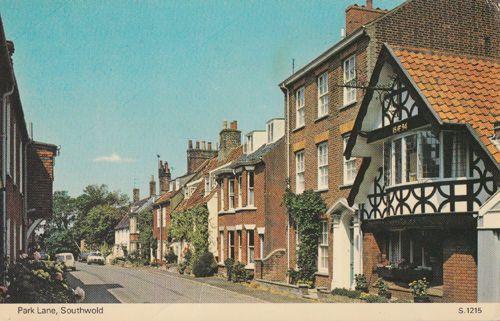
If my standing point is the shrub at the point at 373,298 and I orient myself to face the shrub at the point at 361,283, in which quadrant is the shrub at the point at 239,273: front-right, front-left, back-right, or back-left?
front-left

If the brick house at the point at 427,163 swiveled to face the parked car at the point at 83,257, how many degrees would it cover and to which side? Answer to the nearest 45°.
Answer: approximately 45° to its right

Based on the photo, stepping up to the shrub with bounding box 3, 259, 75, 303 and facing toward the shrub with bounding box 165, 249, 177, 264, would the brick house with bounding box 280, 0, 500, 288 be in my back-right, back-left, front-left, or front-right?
front-right

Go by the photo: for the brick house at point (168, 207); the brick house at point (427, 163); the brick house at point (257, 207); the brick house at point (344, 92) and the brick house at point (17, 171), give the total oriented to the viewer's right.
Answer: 1

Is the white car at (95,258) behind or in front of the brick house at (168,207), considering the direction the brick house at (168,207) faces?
in front

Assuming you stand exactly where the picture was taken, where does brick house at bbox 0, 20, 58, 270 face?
facing to the right of the viewer

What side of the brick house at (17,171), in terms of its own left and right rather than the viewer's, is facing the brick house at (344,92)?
front

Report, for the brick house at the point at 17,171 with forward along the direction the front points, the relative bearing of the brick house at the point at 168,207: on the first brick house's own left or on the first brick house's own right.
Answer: on the first brick house's own left

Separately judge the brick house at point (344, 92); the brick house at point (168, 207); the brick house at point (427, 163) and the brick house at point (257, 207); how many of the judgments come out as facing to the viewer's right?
0

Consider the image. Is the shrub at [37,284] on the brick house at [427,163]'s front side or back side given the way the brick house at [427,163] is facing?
on the front side

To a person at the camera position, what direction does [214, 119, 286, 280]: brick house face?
facing the viewer and to the left of the viewer

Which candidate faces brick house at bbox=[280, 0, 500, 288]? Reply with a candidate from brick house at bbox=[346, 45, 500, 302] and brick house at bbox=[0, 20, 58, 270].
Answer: brick house at bbox=[0, 20, 58, 270]

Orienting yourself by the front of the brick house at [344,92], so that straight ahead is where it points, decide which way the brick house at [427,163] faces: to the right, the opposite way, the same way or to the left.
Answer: the same way

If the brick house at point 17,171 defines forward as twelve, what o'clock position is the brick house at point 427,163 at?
the brick house at point 427,163 is roughly at 1 o'clock from the brick house at point 17,171.

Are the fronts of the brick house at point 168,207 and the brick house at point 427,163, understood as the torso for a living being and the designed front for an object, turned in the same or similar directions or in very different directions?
same or similar directions
